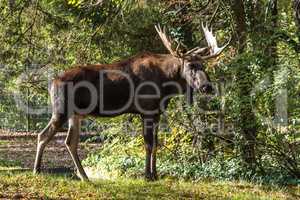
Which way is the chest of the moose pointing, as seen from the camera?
to the viewer's right
